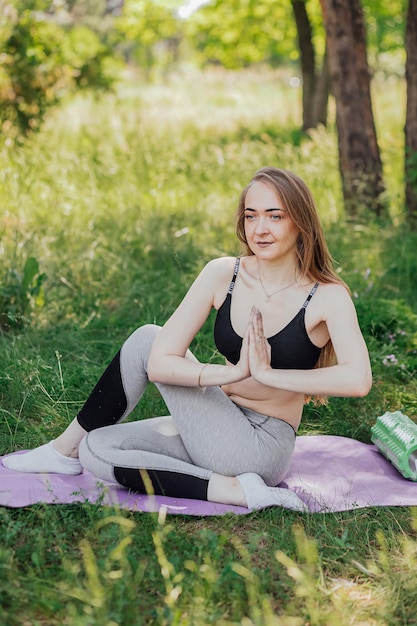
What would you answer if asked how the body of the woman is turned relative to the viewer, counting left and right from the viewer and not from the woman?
facing the viewer and to the left of the viewer

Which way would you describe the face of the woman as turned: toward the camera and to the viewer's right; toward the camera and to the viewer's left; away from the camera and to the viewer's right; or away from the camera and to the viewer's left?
toward the camera and to the viewer's left
